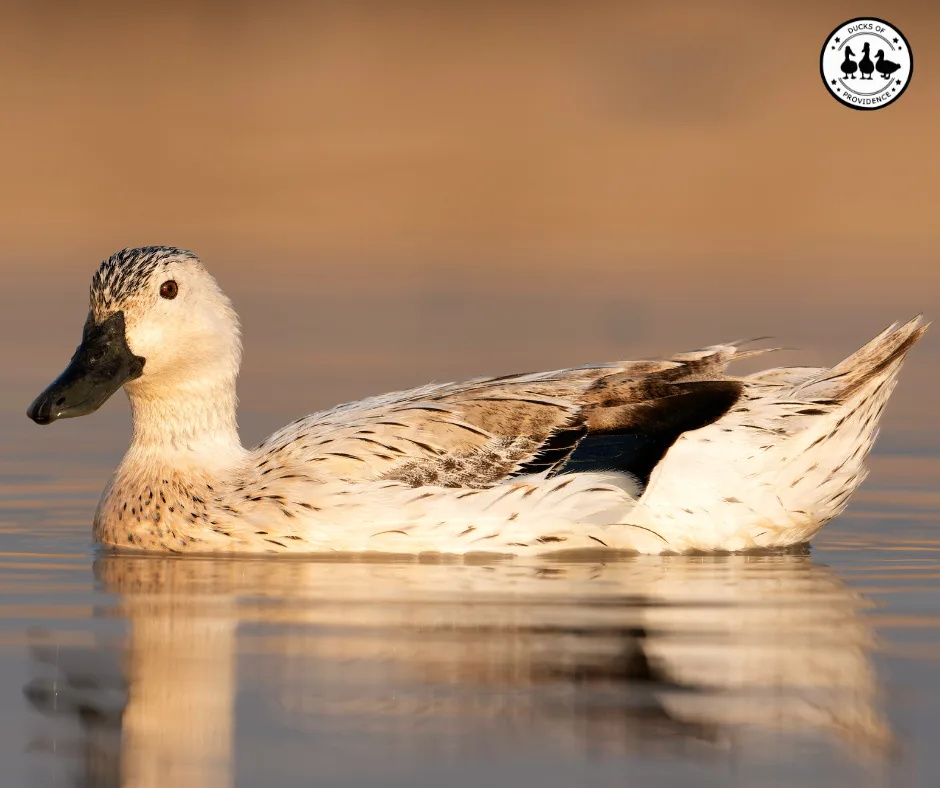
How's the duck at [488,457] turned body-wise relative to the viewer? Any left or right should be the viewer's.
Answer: facing to the left of the viewer
